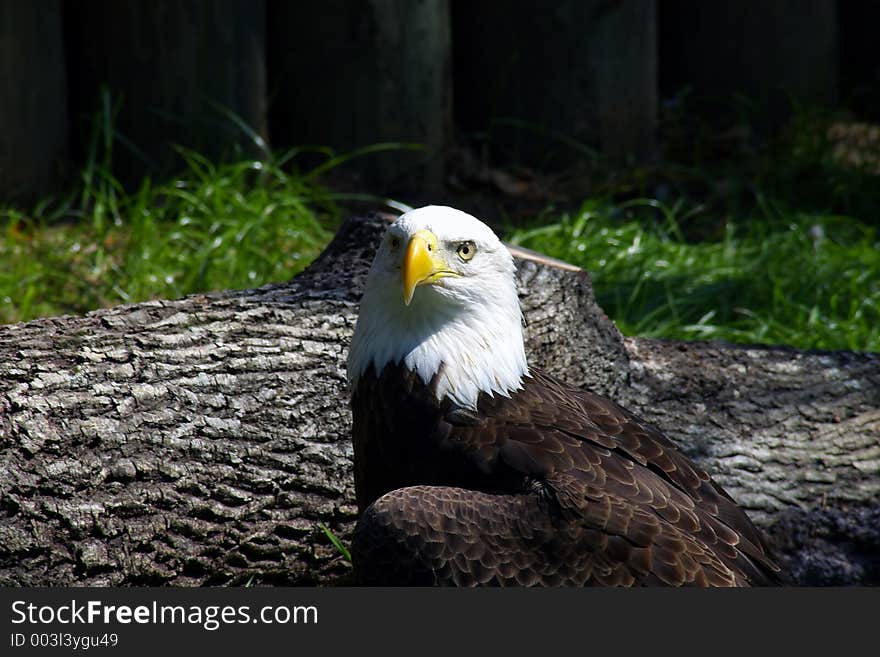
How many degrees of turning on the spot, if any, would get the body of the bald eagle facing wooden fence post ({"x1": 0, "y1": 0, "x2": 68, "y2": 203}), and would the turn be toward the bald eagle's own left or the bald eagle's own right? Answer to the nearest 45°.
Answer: approximately 90° to the bald eagle's own right

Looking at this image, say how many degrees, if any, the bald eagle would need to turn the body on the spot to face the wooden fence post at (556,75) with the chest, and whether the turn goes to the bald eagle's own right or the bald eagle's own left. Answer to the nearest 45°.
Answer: approximately 135° to the bald eagle's own right

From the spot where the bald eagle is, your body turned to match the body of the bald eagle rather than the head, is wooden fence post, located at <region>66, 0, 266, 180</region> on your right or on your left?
on your right

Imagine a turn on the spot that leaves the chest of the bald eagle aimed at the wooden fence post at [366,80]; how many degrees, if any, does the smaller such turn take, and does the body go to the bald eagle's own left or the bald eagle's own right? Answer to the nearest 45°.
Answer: approximately 135° to the bald eagle's own right

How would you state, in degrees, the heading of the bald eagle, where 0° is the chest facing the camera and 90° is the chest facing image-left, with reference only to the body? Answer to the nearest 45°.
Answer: approximately 45°

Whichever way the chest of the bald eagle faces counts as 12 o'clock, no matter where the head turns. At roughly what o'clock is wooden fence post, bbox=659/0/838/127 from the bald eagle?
The wooden fence post is roughly at 5 o'clock from the bald eagle.
